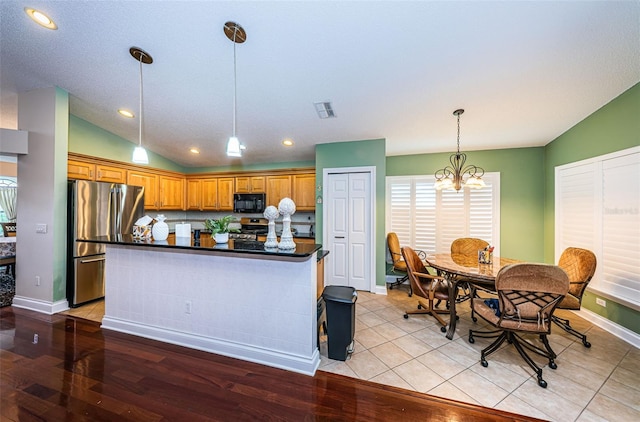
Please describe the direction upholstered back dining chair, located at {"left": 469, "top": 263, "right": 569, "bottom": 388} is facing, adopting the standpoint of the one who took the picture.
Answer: facing away from the viewer and to the left of the viewer

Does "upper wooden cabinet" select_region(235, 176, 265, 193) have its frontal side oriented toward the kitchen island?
yes

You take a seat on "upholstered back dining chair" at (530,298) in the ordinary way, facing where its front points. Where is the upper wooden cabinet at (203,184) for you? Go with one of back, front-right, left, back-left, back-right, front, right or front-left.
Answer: front-left

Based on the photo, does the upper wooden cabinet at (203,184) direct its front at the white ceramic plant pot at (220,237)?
yes

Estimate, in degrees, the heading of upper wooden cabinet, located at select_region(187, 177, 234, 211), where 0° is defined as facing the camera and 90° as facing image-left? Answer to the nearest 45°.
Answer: approximately 0°

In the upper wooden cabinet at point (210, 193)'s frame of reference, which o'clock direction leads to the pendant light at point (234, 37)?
The pendant light is roughly at 12 o'clock from the upper wooden cabinet.

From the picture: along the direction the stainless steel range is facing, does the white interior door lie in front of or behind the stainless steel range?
in front

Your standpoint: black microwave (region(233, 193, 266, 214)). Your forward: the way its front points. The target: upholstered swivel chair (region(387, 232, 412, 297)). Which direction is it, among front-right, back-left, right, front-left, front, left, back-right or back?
front-left

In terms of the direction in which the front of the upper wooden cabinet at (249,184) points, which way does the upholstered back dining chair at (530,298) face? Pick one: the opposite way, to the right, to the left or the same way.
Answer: the opposite way

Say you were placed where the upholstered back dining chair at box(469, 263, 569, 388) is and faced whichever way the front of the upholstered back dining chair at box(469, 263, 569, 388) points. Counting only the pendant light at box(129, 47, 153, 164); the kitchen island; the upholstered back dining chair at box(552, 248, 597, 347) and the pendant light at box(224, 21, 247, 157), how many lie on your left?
3

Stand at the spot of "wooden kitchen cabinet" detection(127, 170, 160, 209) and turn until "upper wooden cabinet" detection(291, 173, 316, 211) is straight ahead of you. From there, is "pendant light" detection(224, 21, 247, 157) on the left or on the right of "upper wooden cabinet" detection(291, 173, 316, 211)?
right

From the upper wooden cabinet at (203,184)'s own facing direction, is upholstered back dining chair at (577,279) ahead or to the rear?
ahead

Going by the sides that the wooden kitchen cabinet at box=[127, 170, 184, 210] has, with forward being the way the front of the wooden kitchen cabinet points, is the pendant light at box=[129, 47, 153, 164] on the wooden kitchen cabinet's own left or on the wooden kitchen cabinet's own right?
on the wooden kitchen cabinet's own right
